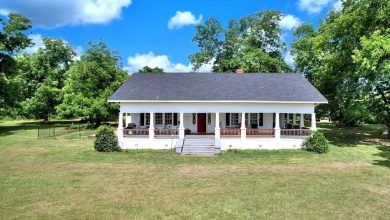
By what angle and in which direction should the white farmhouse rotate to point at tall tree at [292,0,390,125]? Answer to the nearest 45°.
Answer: approximately 90° to its left

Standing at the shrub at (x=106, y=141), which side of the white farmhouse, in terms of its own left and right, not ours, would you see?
right

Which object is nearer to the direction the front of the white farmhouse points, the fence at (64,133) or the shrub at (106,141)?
the shrub

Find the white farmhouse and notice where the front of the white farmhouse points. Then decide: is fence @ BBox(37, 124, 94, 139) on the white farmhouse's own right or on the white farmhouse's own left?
on the white farmhouse's own right

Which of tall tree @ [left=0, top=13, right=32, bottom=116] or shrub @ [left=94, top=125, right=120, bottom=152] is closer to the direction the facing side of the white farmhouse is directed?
the shrub

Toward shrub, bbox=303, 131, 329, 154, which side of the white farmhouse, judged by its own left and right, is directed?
left

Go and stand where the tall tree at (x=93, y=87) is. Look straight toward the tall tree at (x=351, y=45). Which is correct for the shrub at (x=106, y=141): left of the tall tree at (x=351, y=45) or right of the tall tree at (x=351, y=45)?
right

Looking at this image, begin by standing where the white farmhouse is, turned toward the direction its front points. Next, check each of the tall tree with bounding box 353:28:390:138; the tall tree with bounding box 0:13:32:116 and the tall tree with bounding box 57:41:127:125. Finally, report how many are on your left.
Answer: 1

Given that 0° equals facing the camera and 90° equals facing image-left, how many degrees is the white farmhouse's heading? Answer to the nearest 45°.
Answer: approximately 0°

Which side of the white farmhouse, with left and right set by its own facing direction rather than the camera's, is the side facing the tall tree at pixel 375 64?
left
